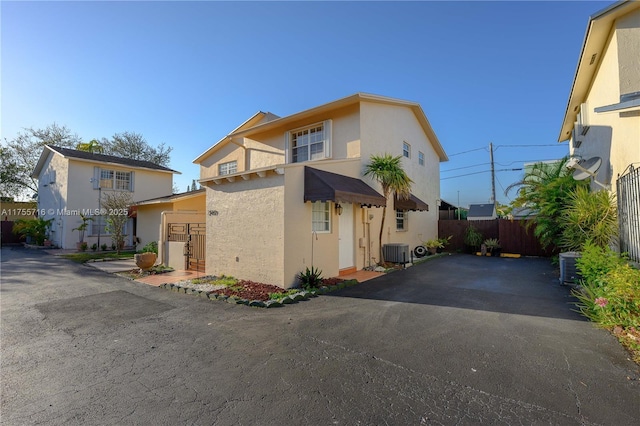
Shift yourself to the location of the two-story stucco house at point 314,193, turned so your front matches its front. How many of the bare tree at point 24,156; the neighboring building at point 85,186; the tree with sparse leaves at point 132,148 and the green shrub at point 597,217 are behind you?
3

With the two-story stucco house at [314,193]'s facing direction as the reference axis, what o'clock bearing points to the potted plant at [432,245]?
The potted plant is roughly at 9 o'clock from the two-story stucco house.

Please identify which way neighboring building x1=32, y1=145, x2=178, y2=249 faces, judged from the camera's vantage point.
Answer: facing the viewer and to the right of the viewer

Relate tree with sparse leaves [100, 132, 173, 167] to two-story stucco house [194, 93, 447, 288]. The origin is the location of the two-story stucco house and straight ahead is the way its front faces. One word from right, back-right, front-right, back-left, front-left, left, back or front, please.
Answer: back

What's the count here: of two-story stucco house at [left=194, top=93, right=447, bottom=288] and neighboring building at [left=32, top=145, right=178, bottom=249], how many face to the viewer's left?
0

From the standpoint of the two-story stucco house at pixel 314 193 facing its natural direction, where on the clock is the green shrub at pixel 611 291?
The green shrub is roughly at 12 o'clock from the two-story stucco house.

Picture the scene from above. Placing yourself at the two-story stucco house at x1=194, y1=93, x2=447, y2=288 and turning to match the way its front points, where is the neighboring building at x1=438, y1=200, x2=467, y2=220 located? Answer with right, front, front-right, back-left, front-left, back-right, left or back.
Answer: left

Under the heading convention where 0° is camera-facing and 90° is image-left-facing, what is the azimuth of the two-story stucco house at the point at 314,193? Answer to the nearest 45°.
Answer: approximately 315°

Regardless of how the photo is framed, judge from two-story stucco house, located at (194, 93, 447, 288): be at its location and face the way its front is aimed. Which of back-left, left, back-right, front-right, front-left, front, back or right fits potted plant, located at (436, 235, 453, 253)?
left

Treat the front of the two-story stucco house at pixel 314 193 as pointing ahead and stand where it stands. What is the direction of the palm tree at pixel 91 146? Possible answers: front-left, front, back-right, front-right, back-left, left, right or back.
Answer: back

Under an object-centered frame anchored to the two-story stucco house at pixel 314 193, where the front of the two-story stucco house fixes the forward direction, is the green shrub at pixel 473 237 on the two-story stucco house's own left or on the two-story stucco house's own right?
on the two-story stucco house's own left

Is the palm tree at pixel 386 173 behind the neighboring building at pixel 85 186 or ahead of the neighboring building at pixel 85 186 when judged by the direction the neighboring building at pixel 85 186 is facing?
ahead

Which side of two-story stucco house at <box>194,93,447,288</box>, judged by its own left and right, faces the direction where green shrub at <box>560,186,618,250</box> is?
front

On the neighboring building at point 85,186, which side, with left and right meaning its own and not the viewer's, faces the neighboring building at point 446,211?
left
